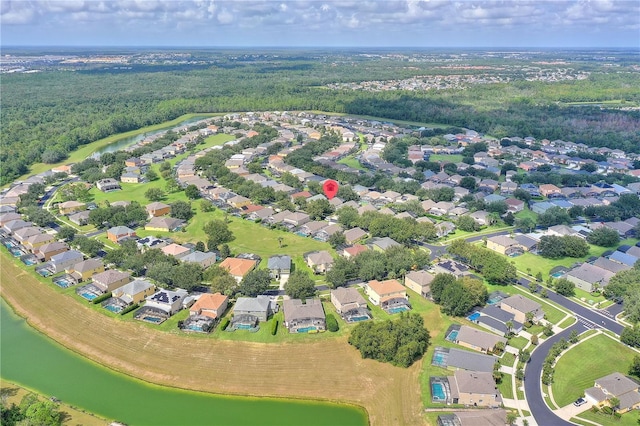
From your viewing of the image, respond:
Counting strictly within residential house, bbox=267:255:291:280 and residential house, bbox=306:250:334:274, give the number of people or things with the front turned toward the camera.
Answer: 2

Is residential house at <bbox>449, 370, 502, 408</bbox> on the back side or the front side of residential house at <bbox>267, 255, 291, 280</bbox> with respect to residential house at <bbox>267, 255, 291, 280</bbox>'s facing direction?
on the front side

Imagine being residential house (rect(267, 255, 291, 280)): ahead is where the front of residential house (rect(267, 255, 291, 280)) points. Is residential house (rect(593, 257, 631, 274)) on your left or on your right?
on your left

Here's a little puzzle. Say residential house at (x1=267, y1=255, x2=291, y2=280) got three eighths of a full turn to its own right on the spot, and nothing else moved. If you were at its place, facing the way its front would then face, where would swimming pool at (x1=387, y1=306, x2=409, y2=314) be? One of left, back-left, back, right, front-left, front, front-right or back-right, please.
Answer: back

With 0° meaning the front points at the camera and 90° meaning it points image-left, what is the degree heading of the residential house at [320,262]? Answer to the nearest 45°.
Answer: approximately 0°

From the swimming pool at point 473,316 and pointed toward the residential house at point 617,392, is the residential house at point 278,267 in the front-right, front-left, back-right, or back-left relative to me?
back-right

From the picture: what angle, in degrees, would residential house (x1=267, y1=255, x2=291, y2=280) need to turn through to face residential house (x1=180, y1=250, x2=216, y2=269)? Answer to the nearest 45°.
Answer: approximately 90° to its right

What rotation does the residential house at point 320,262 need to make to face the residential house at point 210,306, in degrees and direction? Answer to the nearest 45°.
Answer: approximately 45° to its right

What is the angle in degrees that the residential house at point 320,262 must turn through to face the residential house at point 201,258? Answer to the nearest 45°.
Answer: approximately 90° to its right

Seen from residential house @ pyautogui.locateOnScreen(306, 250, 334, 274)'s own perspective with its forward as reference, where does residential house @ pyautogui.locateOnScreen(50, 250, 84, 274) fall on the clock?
residential house @ pyautogui.locateOnScreen(50, 250, 84, 274) is roughly at 3 o'clock from residential house @ pyautogui.locateOnScreen(306, 250, 334, 274).

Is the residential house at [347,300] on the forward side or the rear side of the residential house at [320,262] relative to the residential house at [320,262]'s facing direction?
on the forward side

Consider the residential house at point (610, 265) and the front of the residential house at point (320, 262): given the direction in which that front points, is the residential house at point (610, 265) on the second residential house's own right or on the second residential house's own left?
on the second residential house's own left
